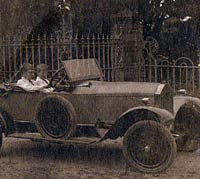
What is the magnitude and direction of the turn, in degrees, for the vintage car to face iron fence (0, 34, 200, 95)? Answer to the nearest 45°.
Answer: approximately 135° to its left

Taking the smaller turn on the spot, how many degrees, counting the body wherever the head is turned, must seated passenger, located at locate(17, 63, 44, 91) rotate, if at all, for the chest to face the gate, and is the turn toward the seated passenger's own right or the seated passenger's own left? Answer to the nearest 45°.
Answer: approximately 90° to the seated passenger's own left

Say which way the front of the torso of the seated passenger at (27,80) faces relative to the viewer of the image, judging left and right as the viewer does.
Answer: facing the viewer and to the right of the viewer

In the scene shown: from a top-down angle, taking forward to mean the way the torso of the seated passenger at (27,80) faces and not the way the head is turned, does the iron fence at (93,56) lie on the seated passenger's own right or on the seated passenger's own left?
on the seated passenger's own left

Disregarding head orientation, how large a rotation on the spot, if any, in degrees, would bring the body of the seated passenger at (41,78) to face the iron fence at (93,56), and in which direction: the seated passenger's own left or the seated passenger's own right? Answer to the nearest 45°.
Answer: approximately 135° to the seated passenger's own left
